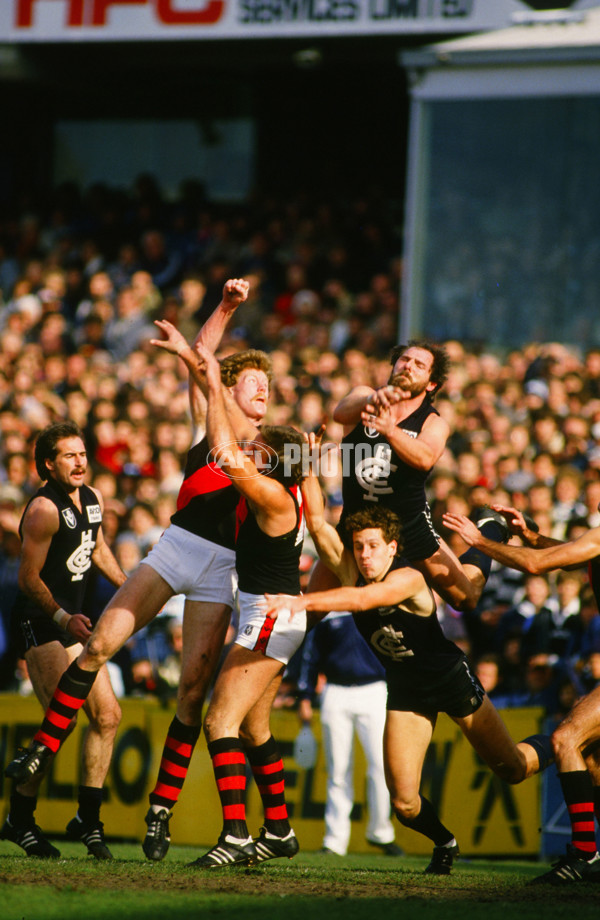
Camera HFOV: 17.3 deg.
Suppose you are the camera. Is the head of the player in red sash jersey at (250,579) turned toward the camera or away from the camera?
away from the camera

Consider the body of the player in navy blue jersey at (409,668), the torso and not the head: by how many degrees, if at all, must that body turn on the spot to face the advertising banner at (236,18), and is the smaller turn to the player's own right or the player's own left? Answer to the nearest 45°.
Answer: approximately 135° to the player's own right

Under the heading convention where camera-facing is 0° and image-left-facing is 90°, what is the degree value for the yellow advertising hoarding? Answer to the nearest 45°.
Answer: approximately 0°

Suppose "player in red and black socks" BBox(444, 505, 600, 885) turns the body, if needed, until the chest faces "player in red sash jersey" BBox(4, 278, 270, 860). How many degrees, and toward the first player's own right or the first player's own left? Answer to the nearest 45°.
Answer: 0° — they already face them

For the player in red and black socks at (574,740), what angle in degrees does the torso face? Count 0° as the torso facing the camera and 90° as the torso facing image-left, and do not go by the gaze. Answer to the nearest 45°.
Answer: approximately 90°

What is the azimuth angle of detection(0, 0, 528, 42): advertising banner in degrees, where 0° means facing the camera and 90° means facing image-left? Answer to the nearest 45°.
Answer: approximately 0°

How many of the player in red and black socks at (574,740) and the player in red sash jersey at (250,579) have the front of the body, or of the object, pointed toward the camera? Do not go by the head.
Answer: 0

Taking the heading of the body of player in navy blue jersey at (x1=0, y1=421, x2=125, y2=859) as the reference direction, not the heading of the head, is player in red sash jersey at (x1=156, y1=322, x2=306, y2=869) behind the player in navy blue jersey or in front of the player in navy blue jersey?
in front

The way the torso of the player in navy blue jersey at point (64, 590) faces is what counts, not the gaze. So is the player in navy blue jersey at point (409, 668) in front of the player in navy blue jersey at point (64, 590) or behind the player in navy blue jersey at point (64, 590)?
in front

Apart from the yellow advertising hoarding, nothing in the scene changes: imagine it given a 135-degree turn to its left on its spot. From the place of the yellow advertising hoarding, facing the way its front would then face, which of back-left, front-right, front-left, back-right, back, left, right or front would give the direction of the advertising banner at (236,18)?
front-left

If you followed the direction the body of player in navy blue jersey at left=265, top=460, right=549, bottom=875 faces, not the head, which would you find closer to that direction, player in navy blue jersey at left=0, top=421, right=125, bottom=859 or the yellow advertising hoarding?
the player in navy blue jersey
